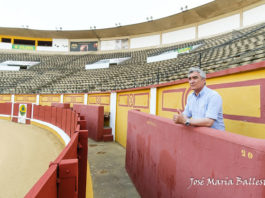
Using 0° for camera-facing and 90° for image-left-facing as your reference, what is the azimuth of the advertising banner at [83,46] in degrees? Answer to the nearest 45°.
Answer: approximately 0°

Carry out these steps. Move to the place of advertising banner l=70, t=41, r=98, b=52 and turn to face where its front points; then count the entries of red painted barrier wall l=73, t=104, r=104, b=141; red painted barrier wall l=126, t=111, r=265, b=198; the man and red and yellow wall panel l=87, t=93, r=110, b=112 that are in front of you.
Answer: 4

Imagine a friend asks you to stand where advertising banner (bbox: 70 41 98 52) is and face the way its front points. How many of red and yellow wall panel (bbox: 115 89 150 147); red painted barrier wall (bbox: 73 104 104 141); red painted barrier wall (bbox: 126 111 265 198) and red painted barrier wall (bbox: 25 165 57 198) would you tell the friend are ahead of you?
4

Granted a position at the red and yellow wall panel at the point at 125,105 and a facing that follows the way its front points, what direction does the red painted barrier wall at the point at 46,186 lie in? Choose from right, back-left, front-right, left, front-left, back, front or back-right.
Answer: front-left

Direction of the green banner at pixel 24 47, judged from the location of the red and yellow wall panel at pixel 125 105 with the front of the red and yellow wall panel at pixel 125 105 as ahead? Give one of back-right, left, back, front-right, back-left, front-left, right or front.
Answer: right

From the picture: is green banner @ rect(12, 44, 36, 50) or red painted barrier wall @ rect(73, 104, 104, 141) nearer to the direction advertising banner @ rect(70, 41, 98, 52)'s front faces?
the red painted barrier wall

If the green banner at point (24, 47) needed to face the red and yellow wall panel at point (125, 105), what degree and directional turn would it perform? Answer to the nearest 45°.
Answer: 0° — it already faces it

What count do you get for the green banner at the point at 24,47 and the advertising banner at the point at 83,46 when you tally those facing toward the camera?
2

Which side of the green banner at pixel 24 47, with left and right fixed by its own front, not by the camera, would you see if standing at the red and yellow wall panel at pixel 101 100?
front

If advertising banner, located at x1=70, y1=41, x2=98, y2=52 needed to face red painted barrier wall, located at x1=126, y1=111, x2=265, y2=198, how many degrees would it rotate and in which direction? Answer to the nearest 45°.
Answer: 0° — it already faces it

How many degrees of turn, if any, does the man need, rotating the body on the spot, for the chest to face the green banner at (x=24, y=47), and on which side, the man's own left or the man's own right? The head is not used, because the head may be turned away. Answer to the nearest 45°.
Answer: approximately 90° to the man's own right

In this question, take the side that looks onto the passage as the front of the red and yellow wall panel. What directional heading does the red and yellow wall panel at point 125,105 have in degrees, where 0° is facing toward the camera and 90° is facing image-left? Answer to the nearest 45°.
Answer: approximately 45°

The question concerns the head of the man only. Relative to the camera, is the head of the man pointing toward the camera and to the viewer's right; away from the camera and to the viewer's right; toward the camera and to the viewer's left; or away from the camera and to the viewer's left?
toward the camera and to the viewer's left

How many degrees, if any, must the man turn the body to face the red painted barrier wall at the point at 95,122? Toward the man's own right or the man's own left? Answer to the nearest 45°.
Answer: approximately 90° to the man's own right

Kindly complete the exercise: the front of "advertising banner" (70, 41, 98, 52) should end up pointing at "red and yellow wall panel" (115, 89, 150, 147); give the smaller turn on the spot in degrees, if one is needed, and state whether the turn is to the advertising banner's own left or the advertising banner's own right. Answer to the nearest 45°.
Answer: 0° — it already faces it
